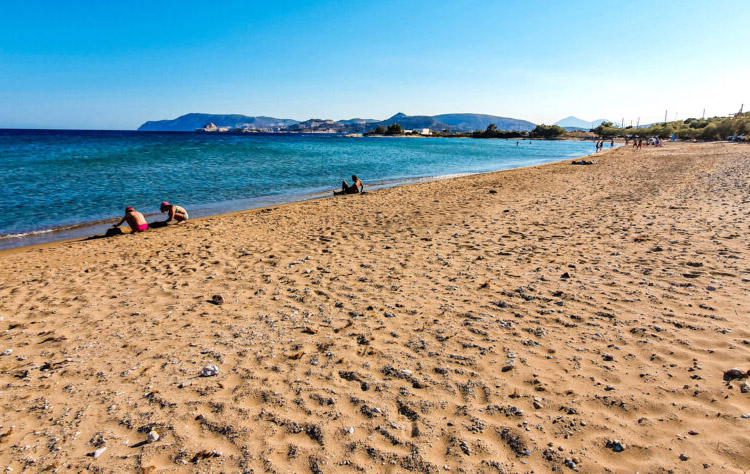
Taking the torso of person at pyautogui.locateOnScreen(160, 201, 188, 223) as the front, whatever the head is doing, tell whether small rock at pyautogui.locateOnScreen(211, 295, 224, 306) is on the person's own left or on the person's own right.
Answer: on the person's own left

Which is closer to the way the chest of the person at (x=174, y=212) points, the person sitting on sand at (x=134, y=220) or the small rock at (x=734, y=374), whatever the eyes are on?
the person sitting on sand

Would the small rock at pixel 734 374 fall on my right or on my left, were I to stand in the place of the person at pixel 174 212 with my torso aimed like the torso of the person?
on my left

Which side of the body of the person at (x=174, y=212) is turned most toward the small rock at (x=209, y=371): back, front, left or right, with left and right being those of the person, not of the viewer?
left

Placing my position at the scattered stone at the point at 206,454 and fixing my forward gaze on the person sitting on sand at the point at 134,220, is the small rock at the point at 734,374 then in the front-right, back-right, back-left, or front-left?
back-right

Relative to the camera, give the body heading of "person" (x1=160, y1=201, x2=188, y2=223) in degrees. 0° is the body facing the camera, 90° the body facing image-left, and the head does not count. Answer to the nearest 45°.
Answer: approximately 90°

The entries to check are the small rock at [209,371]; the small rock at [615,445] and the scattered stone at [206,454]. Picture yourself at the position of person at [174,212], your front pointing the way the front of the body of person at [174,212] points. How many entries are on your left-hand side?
3
